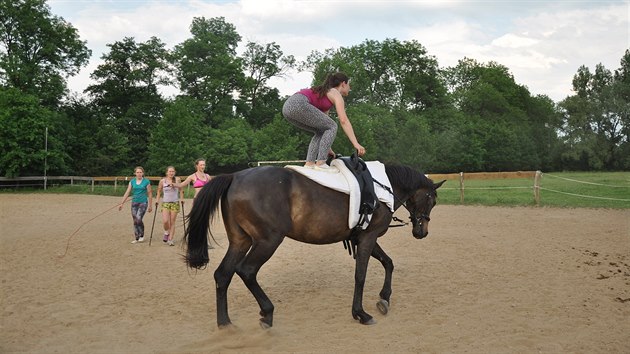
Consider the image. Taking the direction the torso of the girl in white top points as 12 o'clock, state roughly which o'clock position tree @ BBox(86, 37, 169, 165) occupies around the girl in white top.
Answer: The tree is roughly at 6 o'clock from the girl in white top.

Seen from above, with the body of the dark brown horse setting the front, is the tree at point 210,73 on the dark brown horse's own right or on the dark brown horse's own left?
on the dark brown horse's own left

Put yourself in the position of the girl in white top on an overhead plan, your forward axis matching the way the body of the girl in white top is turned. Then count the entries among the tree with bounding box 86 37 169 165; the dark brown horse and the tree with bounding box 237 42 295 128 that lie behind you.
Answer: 2

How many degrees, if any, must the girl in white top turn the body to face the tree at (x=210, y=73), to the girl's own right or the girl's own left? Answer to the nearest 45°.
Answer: approximately 180°

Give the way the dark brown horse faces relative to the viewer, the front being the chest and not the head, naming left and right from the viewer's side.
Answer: facing to the right of the viewer

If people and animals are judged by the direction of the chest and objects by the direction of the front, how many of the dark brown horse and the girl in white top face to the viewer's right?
1

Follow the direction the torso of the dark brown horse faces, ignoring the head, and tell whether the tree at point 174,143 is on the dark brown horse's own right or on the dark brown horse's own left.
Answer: on the dark brown horse's own left

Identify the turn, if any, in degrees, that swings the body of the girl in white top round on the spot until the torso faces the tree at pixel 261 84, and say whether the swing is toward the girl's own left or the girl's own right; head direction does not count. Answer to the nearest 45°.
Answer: approximately 180°

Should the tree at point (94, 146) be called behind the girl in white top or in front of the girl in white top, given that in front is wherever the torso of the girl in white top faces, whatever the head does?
behind

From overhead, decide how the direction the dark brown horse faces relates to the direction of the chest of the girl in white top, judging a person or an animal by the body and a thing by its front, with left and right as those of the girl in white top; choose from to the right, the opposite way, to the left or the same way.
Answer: to the left

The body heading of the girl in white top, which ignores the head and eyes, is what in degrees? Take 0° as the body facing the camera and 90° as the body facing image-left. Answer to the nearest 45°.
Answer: approximately 0°
